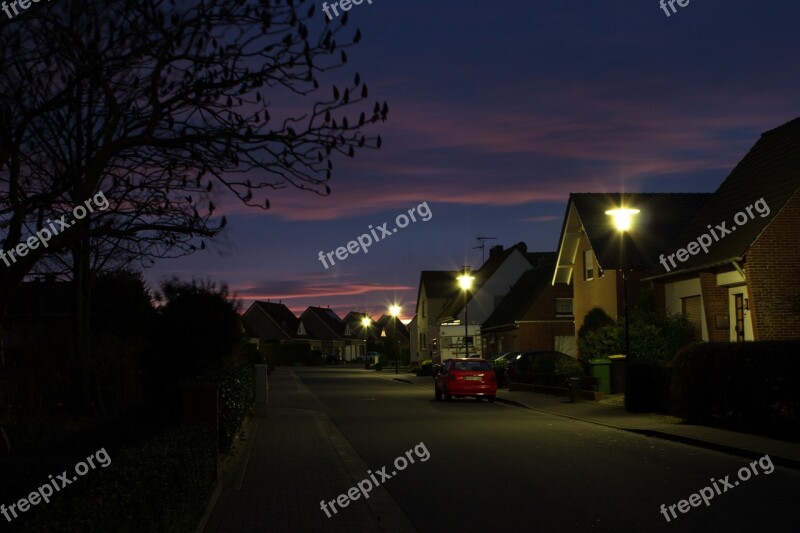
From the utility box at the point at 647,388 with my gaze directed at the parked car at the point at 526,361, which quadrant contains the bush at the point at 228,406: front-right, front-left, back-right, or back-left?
back-left

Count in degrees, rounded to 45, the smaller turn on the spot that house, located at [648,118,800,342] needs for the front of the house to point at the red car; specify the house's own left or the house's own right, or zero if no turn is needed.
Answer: approximately 45° to the house's own right

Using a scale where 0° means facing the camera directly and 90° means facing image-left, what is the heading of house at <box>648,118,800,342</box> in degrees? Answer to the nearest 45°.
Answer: approximately 45°

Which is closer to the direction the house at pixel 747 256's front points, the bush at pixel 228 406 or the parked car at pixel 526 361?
the bush

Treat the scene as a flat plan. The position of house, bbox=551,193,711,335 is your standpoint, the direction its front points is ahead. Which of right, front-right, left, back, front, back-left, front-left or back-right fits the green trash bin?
front-left

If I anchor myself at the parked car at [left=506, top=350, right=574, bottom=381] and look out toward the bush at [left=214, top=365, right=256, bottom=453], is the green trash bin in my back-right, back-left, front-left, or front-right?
front-left

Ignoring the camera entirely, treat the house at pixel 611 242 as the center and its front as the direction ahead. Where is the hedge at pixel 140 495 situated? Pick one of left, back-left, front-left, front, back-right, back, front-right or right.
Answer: front-left

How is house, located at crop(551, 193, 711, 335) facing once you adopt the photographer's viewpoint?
facing the viewer and to the left of the viewer

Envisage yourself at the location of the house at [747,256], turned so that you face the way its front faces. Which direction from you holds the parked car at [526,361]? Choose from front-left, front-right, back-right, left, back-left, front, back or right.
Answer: right

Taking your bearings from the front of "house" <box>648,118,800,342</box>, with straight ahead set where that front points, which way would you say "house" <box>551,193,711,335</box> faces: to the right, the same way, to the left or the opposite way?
the same way
